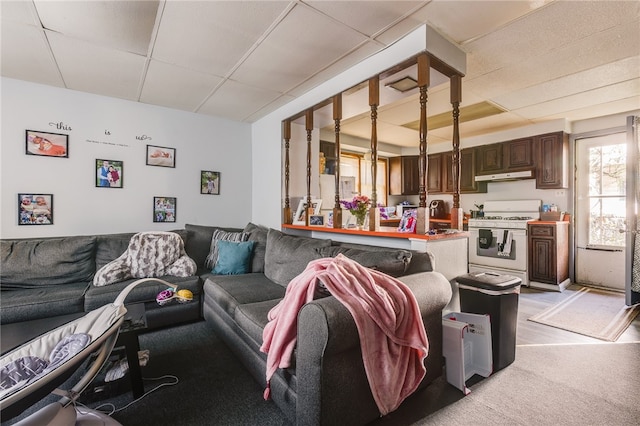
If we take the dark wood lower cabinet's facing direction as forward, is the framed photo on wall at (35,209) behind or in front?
in front

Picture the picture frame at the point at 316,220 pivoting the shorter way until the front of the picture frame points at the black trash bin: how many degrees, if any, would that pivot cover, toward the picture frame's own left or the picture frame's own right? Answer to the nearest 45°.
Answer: approximately 45° to the picture frame's own left

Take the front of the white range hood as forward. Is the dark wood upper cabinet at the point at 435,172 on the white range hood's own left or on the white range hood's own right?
on the white range hood's own right

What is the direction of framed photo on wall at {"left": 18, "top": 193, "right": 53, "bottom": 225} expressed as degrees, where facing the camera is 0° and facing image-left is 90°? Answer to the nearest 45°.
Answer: approximately 0°

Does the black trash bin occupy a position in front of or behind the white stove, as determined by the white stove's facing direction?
in front

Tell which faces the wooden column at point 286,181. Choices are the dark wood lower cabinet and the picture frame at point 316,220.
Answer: the dark wood lower cabinet

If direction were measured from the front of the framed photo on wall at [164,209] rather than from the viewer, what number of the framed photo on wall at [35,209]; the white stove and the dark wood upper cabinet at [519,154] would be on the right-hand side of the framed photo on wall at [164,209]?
1

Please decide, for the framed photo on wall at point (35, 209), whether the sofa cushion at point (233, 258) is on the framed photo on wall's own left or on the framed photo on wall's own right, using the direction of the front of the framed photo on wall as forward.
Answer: on the framed photo on wall's own left

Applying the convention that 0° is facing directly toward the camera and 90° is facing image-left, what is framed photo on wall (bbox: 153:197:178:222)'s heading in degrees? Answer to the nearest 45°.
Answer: approximately 0°
